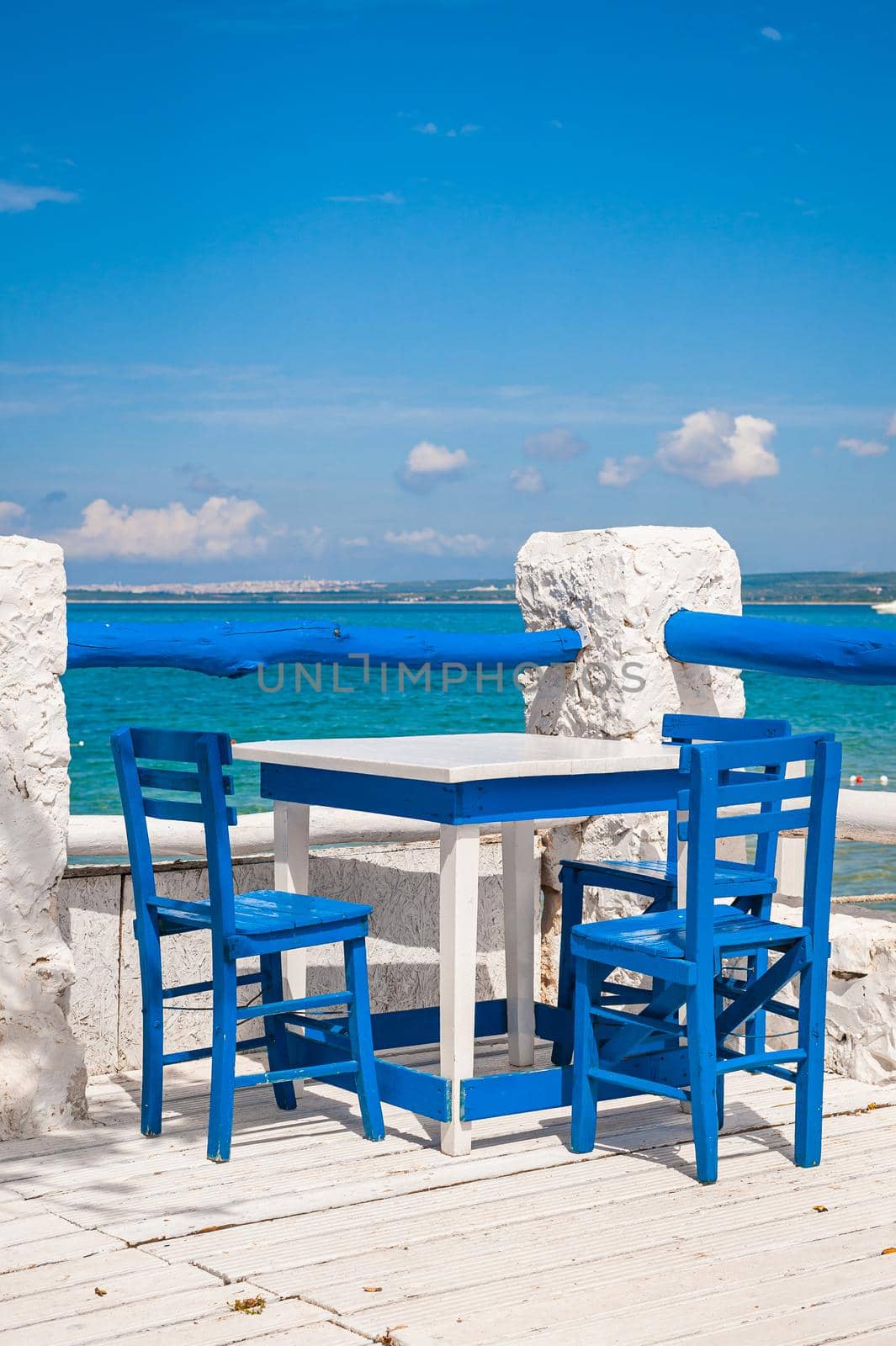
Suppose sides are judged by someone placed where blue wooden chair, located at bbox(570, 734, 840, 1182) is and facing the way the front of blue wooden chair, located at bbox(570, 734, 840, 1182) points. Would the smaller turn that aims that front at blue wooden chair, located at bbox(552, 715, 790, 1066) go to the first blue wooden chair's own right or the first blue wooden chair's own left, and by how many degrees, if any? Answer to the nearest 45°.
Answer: approximately 45° to the first blue wooden chair's own right

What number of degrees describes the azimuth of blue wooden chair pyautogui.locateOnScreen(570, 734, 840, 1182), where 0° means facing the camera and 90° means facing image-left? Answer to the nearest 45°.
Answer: approximately 135°

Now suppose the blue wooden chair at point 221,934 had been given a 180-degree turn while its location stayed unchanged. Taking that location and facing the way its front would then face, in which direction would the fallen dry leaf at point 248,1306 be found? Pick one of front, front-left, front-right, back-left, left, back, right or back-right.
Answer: front-left

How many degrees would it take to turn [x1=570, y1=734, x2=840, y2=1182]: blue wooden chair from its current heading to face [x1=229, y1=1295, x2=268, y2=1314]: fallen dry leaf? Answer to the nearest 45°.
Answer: approximately 90° to its left
